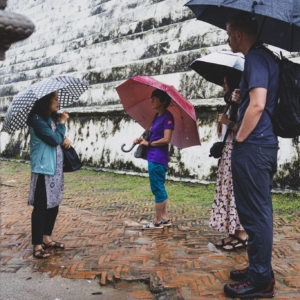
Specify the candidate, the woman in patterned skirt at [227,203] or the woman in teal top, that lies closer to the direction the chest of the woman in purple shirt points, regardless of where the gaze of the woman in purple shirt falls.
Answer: the woman in teal top

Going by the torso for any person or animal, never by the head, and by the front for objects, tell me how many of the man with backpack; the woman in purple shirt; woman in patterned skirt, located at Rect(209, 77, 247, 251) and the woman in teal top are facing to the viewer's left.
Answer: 3

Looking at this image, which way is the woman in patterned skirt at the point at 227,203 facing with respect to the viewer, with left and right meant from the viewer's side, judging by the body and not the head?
facing to the left of the viewer

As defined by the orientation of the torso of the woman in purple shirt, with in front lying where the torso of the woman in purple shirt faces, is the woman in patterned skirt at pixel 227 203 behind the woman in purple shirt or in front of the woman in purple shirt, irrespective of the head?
behind

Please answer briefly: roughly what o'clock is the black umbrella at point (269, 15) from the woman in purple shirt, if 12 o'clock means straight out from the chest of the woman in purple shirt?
The black umbrella is roughly at 8 o'clock from the woman in purple shirt.

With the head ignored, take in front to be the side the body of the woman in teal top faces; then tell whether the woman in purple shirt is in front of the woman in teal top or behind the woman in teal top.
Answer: in front

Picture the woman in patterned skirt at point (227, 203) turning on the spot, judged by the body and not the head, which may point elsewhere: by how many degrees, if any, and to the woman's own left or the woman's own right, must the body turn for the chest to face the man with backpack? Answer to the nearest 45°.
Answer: approximately 90° to the woman's own left

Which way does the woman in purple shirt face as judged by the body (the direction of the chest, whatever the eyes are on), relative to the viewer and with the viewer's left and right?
facing to the left of the viewer

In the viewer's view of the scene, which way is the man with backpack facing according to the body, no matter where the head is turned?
to the viewer's left

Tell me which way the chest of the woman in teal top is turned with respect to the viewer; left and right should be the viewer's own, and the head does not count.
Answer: facing to the right of the viewer

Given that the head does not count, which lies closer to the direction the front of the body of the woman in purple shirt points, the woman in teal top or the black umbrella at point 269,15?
the woman in teal top

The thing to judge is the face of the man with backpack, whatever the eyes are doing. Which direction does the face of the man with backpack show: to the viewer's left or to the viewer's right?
to the viewer's left
